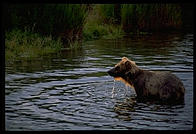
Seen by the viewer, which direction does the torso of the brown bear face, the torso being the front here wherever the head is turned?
to the viewer's left
